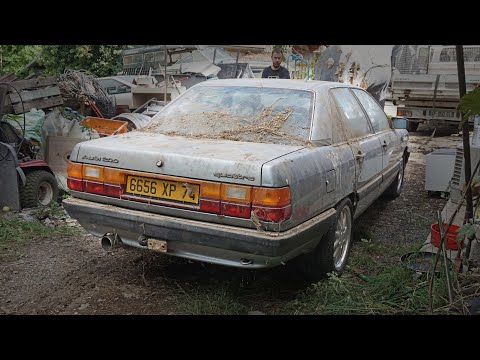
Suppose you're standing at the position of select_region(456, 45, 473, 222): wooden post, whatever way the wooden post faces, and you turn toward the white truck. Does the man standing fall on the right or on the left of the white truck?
left

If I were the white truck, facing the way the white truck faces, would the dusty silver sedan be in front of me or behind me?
behind

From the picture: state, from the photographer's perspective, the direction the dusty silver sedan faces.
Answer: facing away from the viewer and to the right of the viewer

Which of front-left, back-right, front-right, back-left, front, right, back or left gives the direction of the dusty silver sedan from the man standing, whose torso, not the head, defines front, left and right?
front

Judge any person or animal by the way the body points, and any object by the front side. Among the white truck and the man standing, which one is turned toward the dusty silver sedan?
the man standing

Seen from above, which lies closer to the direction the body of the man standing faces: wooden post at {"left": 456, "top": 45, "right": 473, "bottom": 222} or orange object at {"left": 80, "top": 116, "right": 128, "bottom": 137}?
the wooden post

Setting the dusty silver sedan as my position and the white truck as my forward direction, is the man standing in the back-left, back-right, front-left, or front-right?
front-left

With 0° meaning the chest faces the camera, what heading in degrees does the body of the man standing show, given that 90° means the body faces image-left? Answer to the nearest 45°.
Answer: approximately 0°

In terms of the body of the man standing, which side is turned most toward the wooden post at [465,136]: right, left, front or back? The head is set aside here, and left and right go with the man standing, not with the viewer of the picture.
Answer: front
